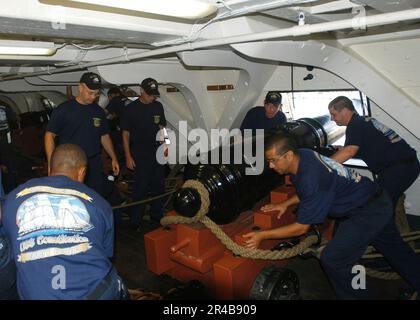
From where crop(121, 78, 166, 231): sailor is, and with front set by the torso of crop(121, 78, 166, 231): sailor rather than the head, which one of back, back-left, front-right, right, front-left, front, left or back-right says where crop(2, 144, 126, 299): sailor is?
front-right

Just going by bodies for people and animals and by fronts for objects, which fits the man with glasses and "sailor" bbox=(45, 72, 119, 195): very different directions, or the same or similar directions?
very different directions

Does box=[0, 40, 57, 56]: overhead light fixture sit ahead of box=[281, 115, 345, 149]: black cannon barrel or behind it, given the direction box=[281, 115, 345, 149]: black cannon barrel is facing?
behind

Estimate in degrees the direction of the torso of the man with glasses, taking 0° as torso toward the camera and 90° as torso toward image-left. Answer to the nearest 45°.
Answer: approximately 90°

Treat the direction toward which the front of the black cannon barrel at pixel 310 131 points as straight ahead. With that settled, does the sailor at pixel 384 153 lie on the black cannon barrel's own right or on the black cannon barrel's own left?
on the black cannon barrel's own right

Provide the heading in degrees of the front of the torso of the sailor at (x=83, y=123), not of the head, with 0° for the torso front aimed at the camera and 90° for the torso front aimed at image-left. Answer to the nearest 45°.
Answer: approximately 315°

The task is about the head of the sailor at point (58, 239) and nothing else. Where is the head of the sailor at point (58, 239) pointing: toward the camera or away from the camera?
away from the camera

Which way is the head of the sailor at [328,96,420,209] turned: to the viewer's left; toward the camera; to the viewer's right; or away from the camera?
to the viewer's left

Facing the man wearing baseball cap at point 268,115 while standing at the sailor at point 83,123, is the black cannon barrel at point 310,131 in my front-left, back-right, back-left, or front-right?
front-right

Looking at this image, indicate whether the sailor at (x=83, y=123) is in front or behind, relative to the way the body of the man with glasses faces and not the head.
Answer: in front
